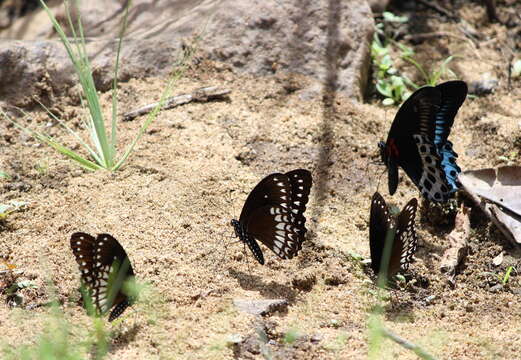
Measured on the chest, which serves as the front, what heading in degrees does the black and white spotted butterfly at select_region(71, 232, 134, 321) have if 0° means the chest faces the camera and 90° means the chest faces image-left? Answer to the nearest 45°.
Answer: approximately 270°

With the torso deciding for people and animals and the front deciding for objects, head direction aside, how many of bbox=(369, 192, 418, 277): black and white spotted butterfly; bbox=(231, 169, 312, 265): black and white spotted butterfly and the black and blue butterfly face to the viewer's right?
0

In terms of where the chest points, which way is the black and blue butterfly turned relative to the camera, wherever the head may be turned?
to the viewer's left

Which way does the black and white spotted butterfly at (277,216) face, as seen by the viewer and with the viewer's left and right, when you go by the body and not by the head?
facing to the left of the viewer
